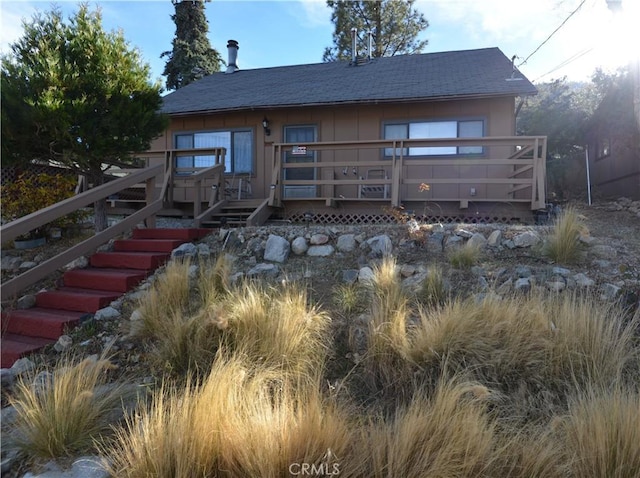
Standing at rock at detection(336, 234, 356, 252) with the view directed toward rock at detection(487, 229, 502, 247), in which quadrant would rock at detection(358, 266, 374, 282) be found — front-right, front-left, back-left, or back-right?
front-right

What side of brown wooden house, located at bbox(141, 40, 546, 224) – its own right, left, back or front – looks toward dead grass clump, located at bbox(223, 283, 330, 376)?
front

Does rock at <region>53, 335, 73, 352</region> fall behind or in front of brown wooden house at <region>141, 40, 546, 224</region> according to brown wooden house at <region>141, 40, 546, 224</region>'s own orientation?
in front

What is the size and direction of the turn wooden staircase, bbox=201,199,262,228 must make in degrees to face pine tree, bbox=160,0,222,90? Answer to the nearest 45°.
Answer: approximately 180°

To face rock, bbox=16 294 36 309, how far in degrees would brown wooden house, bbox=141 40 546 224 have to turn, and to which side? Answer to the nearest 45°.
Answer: approximately 45° to its right

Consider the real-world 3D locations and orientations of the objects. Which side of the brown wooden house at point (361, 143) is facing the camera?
front

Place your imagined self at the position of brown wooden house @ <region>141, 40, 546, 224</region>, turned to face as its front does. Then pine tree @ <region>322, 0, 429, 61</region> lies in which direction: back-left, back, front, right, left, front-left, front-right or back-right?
back

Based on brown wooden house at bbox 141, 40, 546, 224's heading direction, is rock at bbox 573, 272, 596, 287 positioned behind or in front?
in front
